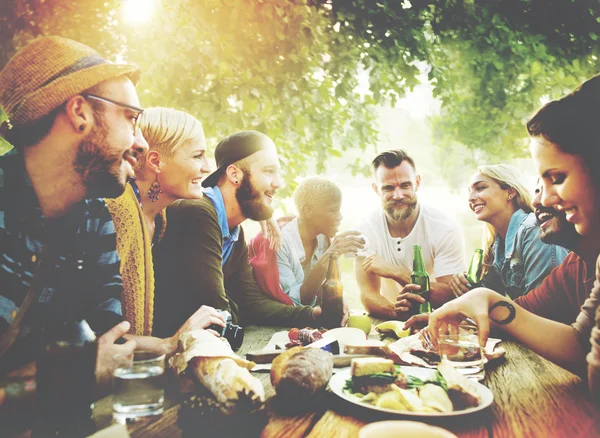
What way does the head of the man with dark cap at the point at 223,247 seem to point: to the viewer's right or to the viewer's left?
to the viewer's right

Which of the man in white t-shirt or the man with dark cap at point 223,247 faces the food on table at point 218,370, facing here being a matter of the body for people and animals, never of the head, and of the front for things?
the man in white t-shirt

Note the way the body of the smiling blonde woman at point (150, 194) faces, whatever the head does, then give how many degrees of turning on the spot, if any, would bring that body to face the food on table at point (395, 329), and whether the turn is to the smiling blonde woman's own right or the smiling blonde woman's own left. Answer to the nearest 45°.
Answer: approximately 45° to the smiling blonde woman's own left

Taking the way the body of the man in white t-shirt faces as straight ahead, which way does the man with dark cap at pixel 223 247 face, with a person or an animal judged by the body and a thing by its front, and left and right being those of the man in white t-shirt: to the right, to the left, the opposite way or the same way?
to the left

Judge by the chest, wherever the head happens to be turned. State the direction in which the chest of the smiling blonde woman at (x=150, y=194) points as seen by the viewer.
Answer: to the viewer's right

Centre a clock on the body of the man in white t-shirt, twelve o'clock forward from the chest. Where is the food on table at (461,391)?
The food on table is roughly at 12 o'clock from the man in white t-shirt.

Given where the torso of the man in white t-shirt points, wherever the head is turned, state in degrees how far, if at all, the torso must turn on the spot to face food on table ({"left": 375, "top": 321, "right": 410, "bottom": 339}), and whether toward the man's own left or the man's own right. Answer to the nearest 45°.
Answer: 0° — they already face it

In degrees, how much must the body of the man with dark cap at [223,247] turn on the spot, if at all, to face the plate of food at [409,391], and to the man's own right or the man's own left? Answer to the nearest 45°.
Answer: approximately 90° to the man's own right

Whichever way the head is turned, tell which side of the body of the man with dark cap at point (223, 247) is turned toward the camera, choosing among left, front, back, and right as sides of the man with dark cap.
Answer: right

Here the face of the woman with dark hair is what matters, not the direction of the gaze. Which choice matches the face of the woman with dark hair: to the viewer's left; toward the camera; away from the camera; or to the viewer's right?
to the viewer's left

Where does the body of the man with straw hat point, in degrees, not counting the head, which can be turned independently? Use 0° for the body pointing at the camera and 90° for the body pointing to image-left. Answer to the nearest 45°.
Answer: approximately 270°

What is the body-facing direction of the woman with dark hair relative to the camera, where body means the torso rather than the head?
to the viewer's left
